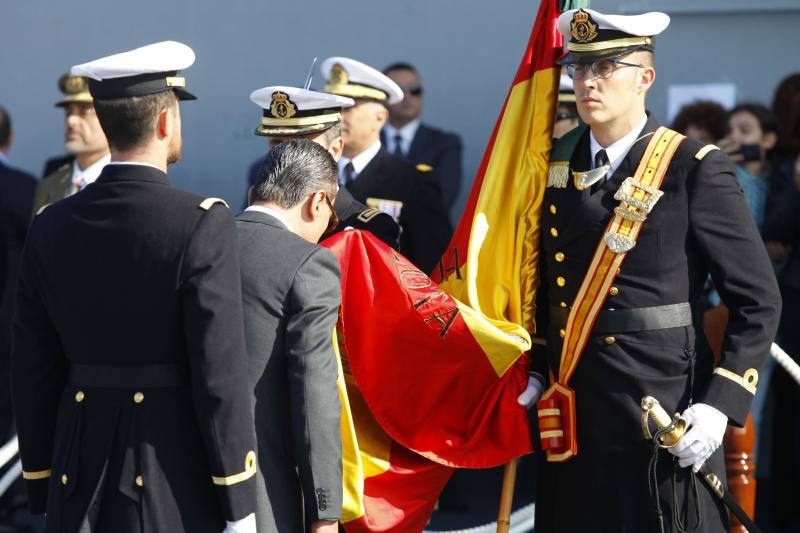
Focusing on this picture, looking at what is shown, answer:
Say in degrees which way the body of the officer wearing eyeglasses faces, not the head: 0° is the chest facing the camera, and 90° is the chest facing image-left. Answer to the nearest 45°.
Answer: approximately 45°

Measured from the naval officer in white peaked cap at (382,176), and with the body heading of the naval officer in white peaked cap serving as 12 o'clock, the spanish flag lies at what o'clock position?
The spanish flag is roughly at 10 o'clock from the naval officer in white peaked cap.

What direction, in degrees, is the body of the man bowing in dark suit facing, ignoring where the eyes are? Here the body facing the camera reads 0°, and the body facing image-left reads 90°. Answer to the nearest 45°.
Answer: approximately 225°

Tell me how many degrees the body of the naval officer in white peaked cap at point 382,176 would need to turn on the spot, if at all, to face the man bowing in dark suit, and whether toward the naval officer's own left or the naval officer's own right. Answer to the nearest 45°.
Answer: approximately 45° to the naval officer's own left

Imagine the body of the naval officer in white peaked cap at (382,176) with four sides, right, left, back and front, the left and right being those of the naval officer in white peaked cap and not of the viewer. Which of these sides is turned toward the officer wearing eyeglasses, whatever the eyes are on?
left

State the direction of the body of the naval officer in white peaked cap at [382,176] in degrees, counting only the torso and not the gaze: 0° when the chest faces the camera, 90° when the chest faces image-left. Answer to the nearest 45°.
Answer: approximately 45°

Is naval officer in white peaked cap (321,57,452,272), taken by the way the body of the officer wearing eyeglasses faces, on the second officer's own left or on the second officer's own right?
on the second officer's own right
